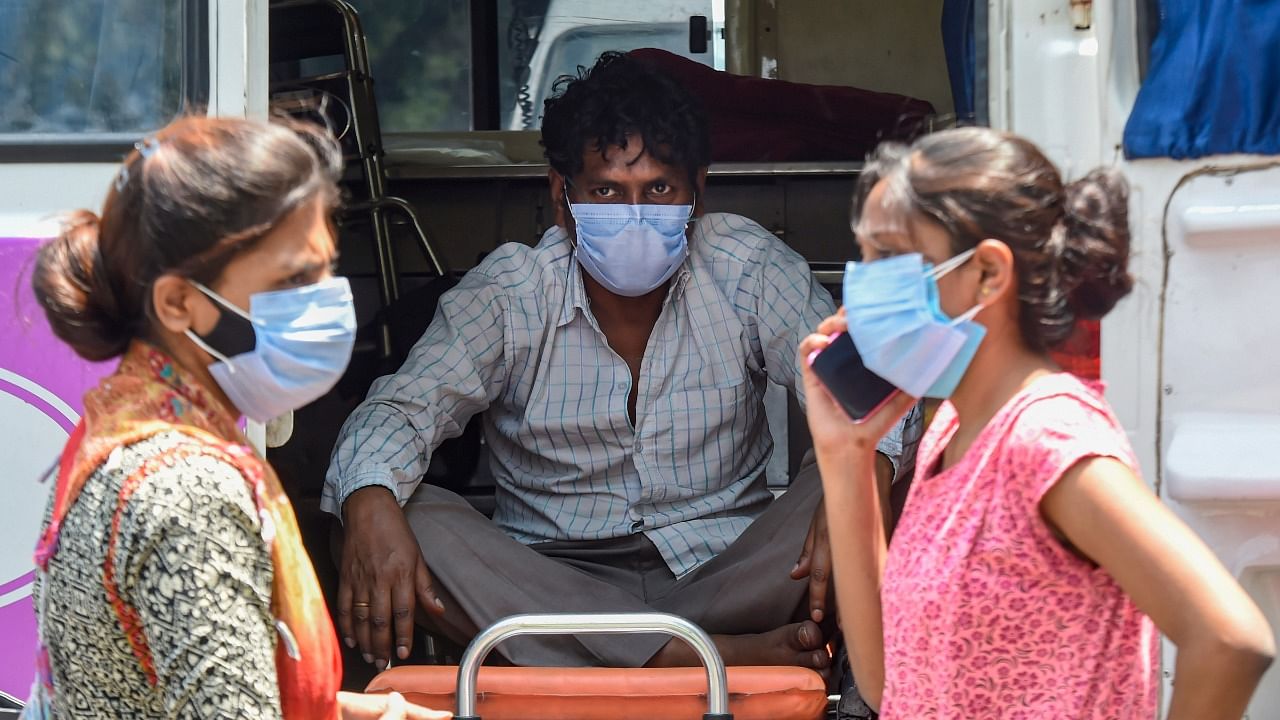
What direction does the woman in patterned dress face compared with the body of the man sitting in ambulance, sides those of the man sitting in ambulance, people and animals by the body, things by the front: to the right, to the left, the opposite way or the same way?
to the left

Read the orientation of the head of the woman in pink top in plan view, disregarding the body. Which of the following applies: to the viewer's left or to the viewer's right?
to the viewer's left

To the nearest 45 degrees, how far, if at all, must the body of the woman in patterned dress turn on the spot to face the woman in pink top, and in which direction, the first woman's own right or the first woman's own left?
0° — they already face them

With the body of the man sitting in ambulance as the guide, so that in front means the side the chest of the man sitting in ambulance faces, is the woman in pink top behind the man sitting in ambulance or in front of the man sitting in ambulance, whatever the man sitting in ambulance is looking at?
in front

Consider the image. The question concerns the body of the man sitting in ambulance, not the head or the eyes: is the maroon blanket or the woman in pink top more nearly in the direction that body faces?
the woman in pink top

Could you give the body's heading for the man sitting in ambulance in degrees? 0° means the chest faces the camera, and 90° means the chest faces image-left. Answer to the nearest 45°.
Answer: approximately 0°

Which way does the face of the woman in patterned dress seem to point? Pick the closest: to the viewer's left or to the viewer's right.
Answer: to the viewer's right

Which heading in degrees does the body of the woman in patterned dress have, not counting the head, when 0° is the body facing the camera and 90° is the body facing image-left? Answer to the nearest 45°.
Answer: approximately 270°

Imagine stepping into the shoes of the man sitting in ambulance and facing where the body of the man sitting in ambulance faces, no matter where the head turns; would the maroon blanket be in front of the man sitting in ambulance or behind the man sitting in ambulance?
behind

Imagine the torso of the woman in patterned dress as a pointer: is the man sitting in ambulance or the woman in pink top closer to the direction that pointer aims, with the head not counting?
the woman in pink top

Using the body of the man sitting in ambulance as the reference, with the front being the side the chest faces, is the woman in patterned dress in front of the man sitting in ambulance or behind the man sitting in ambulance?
in front

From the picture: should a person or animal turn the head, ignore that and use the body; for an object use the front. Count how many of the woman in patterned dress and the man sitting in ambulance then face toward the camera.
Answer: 1
